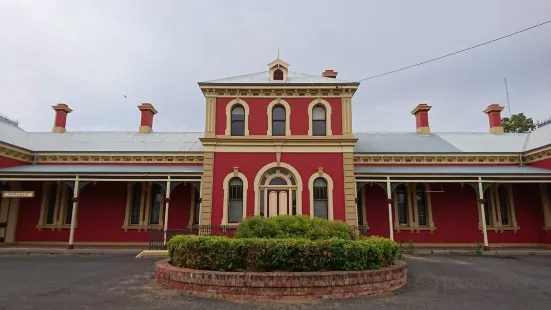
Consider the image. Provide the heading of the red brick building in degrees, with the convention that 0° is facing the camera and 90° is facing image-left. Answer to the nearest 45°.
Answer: approximately 0°
